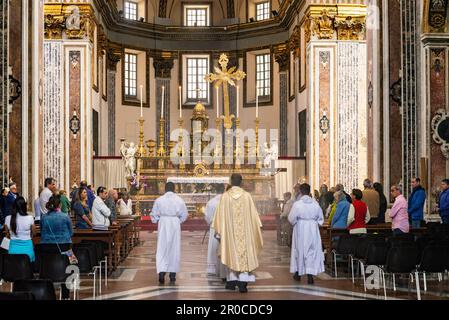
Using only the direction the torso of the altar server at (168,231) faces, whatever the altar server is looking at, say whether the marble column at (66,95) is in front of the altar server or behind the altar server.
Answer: in front

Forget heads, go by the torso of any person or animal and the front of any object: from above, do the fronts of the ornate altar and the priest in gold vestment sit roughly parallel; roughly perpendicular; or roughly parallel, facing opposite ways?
roughly parallel, facing opposite ways

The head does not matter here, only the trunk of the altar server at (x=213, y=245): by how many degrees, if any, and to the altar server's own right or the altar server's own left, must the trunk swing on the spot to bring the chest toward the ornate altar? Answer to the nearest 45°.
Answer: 0° — they already face it

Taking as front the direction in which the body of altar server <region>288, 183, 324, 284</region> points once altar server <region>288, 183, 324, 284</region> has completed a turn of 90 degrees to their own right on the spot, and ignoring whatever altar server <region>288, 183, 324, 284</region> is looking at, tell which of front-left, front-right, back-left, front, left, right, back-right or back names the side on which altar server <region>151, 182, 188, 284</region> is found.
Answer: back

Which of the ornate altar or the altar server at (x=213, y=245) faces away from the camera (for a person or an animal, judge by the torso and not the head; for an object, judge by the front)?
the altar server

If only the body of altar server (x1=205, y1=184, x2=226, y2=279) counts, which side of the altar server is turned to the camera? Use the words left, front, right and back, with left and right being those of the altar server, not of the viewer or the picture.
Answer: back

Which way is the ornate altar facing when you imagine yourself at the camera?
facing the viewer

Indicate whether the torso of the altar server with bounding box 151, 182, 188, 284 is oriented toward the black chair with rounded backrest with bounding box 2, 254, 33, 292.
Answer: no

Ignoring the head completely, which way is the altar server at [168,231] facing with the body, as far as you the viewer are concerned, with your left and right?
facing away from the viewer

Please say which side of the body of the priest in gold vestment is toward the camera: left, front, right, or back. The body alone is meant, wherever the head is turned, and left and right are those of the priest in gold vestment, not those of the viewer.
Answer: back

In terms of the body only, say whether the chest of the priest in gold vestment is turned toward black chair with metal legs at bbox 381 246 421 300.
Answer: no

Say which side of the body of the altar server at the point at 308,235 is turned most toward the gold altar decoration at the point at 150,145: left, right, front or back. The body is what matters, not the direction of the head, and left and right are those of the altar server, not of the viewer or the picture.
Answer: front

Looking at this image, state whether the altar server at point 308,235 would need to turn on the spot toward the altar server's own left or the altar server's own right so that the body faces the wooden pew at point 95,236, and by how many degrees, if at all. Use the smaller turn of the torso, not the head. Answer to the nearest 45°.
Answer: approximately 90° to the altar server's own left

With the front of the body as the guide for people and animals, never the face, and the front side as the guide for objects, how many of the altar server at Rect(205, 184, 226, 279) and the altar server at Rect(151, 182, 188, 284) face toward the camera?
0

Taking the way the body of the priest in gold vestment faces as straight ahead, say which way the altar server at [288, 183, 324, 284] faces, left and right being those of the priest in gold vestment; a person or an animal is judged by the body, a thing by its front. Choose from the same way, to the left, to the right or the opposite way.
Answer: the same way

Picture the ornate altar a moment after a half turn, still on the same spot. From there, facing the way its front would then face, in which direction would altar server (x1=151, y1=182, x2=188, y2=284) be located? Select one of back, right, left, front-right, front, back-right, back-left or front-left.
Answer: back

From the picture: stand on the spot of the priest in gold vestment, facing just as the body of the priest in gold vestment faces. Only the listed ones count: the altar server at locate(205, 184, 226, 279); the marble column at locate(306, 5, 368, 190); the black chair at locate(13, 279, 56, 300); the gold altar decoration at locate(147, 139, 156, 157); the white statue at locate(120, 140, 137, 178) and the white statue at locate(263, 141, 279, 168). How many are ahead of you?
5

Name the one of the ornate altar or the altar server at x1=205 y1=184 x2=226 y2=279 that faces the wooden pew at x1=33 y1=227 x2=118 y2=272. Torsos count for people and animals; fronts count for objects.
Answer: the ornate altar

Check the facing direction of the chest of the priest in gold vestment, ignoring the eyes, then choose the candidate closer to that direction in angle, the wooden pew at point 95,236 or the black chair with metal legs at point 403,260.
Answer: the wooden pew
